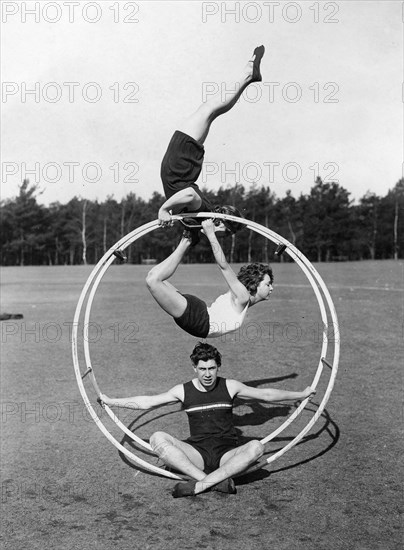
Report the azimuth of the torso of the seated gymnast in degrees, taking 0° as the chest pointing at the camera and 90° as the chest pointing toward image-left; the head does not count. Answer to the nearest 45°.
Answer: approximately 0°
